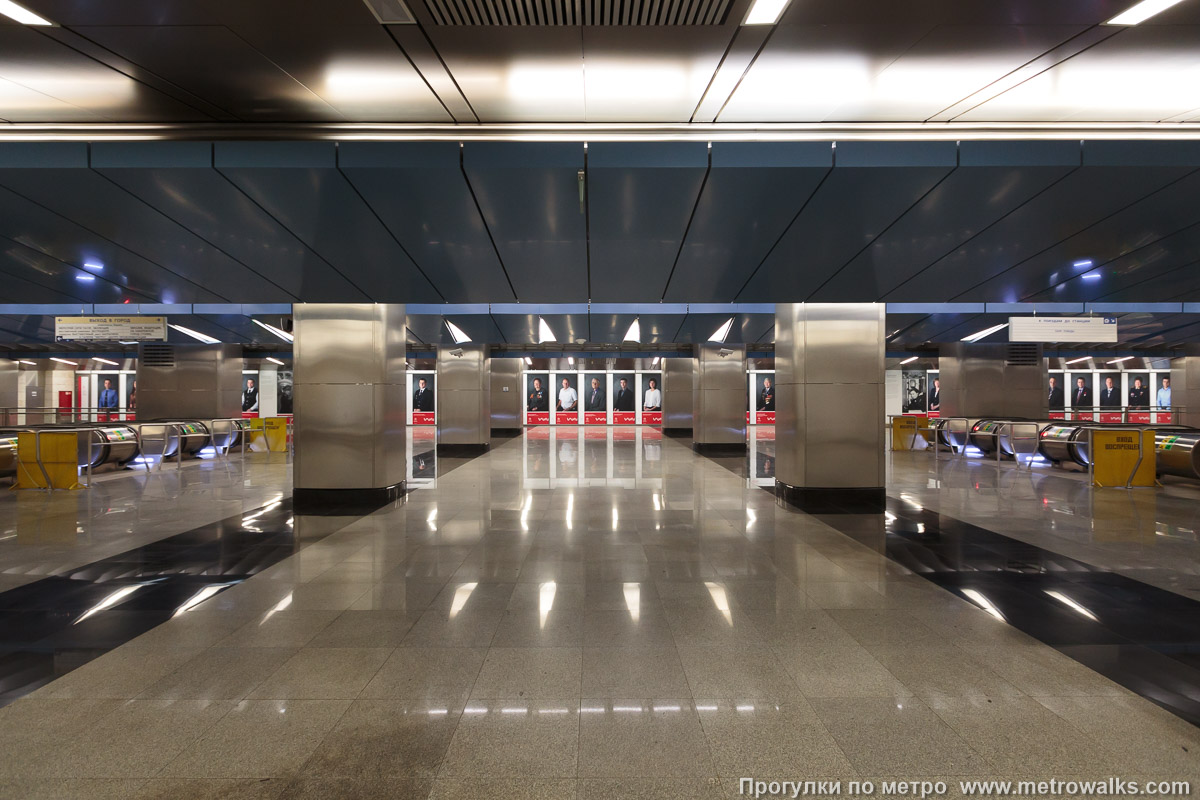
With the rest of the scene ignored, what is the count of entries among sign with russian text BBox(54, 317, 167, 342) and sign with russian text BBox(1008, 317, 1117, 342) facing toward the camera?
2

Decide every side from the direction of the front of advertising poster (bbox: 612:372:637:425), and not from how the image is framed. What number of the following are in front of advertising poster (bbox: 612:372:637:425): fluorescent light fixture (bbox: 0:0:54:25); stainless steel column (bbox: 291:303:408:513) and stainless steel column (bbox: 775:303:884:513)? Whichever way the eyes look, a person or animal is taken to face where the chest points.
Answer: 3

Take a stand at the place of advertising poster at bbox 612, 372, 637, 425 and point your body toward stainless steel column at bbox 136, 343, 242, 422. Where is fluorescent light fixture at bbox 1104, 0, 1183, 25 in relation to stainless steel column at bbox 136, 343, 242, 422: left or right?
left

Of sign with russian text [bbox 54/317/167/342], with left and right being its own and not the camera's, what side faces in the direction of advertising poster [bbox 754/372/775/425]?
left
